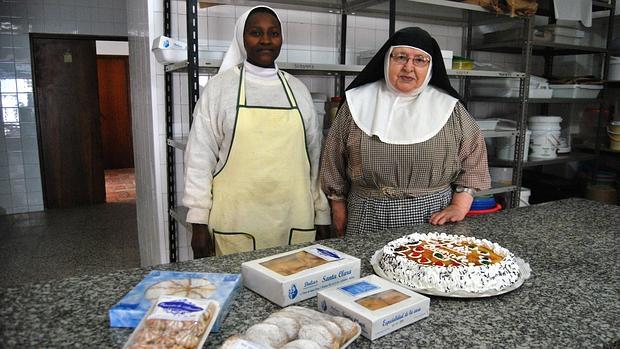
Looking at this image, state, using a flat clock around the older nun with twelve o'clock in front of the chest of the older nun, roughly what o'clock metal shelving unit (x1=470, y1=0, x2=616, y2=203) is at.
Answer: The metal shelving unit is roughly at 7 o'clock from the older nun.

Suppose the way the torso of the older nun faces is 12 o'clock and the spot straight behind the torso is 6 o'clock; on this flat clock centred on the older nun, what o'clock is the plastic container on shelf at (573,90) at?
The plastic container on shelf is roughly at 7 o'clock from the older nun.

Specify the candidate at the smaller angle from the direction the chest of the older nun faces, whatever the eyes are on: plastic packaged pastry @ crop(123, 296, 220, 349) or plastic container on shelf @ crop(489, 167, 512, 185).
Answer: the plastic packaged pastry

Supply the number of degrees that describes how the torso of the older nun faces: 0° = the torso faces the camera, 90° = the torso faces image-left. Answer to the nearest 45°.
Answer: approximately 0°

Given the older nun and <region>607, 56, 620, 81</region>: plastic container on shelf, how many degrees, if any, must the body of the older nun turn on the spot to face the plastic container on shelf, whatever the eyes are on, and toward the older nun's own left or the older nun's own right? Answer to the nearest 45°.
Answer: approximately 135° to the older nun's own left

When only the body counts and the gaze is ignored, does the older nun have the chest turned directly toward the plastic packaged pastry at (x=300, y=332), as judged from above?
yes

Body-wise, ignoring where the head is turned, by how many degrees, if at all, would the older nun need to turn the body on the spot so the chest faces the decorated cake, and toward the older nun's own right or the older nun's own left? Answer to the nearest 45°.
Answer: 0° — they already face it

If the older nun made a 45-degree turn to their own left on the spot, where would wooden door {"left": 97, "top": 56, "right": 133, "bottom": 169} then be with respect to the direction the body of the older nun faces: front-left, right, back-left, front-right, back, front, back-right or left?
back

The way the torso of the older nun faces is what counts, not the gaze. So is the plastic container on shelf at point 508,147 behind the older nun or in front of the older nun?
behind

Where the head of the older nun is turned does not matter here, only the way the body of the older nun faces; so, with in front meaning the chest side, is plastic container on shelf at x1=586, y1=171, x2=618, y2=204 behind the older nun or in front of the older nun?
behind

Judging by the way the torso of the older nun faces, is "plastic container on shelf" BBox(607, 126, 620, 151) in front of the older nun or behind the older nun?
behind
